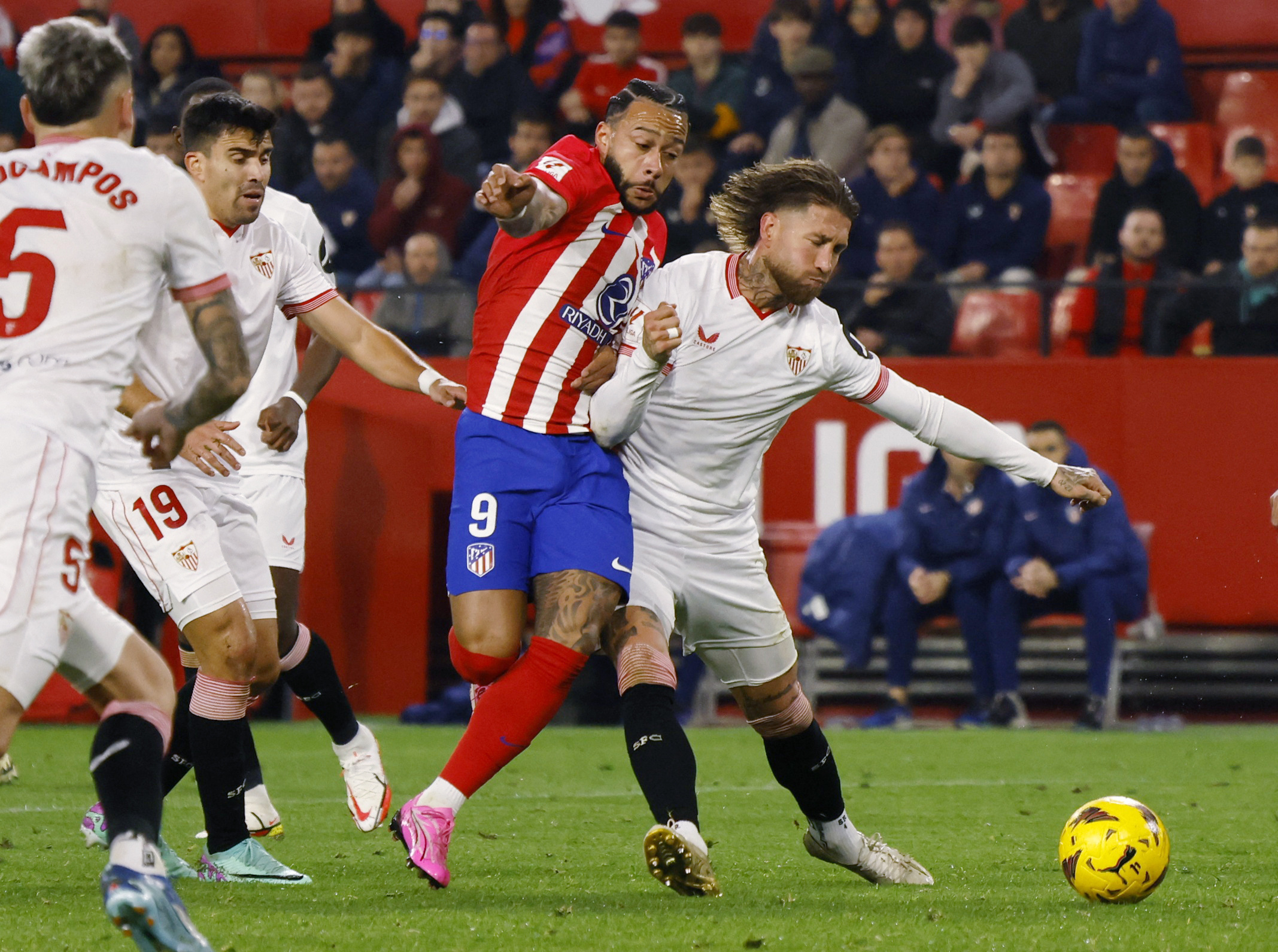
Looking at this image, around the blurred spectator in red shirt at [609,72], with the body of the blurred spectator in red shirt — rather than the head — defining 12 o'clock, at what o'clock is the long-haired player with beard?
The long-haired player with beard is roughly at 12 o'clock from the blurred spectator in red shirt.

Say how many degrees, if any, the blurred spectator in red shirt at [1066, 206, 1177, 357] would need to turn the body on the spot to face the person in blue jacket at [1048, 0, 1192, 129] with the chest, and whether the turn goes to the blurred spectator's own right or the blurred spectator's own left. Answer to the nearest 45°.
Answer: approximately 180°

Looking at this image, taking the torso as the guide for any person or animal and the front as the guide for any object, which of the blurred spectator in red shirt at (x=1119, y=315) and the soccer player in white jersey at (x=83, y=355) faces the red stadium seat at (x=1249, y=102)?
the soccer player in white jersey

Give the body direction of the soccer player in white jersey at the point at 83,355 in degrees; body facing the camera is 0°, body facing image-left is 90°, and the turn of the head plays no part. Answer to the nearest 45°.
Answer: approximately 225°

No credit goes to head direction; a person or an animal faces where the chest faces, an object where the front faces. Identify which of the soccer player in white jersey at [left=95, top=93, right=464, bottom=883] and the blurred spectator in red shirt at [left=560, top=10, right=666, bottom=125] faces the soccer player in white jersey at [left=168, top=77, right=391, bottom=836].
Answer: the blurred spectator in red shirt

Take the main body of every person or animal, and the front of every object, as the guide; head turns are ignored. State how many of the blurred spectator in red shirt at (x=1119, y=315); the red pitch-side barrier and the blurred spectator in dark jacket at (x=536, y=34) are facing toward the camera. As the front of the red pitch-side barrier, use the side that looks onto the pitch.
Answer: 3

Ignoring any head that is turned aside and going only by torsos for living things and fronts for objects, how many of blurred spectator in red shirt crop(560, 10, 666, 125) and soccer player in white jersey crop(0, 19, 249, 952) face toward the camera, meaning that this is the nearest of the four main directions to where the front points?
1

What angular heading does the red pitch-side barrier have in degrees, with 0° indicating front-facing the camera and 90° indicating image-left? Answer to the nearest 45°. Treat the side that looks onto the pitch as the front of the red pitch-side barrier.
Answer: approximately 0°

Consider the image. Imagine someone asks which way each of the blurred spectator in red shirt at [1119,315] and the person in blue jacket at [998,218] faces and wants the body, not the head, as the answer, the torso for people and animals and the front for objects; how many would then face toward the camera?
2

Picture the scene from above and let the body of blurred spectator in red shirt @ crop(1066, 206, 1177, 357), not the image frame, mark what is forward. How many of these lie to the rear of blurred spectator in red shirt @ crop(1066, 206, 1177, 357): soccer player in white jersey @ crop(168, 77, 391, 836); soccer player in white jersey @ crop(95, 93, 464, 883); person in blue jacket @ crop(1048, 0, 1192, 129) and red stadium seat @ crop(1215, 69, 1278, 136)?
2
